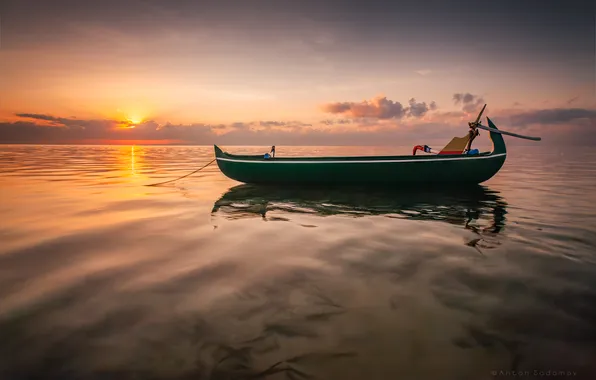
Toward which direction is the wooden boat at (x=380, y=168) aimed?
to the viewer's left
